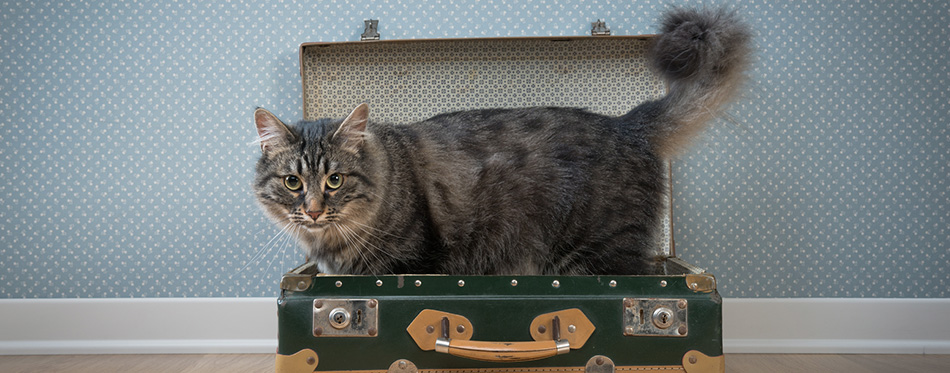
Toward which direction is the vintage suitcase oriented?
toward the camera

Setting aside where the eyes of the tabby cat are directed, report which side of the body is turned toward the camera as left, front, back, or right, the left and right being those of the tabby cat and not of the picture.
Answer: left
